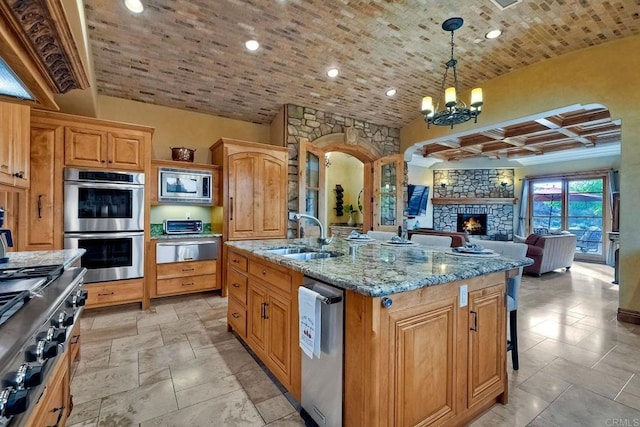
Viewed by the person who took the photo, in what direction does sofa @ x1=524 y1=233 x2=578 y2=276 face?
facing away from the viewer and to the left of the viewer

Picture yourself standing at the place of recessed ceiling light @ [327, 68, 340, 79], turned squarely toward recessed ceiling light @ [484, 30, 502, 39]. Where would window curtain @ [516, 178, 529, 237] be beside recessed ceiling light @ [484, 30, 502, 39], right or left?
left

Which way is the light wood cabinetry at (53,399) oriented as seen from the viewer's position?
to the viewer's right

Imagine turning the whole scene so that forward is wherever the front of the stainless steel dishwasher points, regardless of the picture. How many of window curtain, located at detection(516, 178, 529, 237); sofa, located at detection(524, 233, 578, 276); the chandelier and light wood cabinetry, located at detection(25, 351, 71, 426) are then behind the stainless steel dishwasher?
3

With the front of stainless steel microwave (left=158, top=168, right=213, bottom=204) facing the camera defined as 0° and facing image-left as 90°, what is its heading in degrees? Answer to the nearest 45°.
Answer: approximately 0°

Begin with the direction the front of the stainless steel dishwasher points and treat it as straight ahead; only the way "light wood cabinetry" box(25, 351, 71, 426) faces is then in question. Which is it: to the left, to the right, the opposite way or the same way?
the opposite way

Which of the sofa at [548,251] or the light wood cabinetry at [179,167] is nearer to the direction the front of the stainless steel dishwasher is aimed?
the light wood cabinetry

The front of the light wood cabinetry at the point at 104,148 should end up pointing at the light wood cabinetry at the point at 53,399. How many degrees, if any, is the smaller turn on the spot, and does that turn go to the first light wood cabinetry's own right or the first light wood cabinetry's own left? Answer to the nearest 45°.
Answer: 0° — it already faces it

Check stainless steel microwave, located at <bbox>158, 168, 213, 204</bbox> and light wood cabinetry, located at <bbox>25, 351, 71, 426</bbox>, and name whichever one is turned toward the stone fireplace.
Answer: the light wood cabinetry
